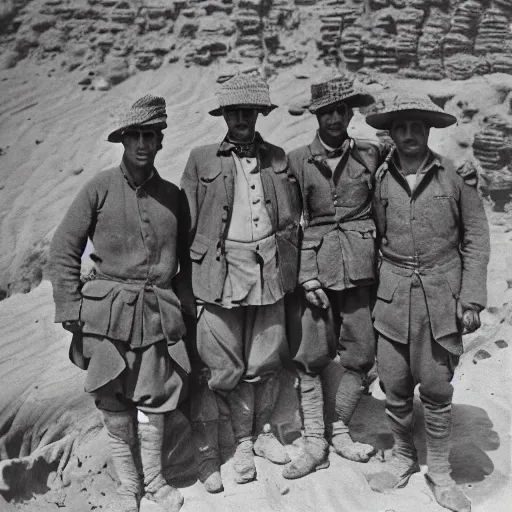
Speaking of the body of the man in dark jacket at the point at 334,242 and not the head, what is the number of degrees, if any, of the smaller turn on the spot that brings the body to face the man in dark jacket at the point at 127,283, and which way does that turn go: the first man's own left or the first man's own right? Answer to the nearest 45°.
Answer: approximately 45° to the first man's own right

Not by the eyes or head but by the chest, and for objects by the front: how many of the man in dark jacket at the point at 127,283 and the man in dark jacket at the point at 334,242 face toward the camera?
2

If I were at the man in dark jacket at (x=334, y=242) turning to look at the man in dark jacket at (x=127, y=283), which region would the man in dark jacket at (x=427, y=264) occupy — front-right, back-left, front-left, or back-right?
back-left

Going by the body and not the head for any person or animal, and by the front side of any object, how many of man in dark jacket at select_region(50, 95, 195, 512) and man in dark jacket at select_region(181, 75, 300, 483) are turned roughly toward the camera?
2

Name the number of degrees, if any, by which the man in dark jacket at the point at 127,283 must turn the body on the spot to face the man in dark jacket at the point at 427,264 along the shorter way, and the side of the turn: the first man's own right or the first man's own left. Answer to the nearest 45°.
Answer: approximately 90° to the first man's own left

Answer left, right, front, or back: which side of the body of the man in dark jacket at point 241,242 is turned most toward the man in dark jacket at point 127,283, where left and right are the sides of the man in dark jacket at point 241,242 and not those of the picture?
right

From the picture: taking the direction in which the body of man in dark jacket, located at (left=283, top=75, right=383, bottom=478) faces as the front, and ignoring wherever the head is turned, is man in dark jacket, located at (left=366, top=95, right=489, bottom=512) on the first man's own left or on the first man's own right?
on the first man's own left

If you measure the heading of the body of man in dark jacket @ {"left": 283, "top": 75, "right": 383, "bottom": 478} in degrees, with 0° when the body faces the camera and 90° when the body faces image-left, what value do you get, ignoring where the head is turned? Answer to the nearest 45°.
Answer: approximately 0°
